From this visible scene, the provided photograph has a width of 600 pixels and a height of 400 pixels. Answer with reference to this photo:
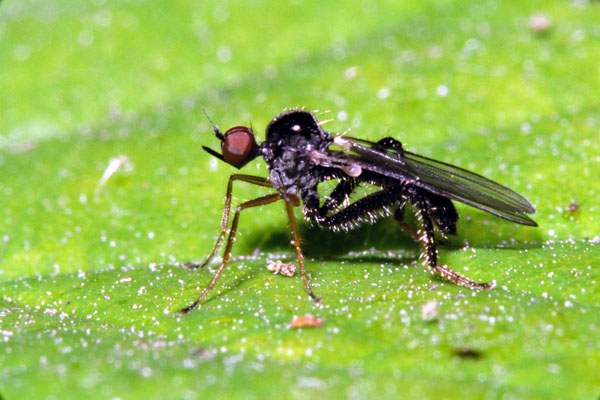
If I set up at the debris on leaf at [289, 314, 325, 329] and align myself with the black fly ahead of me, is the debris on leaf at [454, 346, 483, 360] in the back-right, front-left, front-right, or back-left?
back-right

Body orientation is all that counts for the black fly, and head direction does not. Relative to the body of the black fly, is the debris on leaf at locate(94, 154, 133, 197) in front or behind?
in front

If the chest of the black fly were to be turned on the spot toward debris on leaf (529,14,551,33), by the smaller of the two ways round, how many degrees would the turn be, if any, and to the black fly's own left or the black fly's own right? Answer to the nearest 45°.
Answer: approximately 135° to the black fly's own right

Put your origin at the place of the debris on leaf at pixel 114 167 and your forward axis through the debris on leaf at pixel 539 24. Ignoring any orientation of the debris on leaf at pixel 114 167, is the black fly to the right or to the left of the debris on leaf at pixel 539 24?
right

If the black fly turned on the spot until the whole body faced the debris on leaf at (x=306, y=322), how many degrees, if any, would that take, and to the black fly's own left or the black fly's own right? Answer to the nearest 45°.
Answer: approximately 90° to the black fly's own left

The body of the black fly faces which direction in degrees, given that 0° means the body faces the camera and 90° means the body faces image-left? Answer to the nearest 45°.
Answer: approximately 90°
